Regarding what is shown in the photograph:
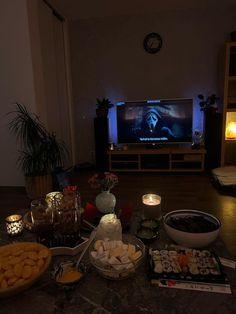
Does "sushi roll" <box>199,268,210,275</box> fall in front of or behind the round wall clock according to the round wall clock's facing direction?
in front

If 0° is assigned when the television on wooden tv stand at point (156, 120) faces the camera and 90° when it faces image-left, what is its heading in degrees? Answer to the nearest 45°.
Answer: approximately 0°

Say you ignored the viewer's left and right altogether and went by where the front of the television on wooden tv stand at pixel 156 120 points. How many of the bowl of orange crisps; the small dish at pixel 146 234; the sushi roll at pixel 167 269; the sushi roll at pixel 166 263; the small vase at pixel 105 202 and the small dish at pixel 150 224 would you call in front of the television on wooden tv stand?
6

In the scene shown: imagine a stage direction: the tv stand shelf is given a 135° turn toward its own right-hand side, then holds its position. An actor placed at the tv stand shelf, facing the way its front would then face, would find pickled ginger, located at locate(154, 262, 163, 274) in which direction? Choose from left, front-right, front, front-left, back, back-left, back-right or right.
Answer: back-left

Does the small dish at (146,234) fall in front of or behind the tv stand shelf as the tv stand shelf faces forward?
in front

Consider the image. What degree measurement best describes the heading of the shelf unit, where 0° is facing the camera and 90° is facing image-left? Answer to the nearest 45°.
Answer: approximately 0°

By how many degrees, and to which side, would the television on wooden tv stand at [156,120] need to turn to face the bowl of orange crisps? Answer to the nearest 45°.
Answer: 0° — it already faces it

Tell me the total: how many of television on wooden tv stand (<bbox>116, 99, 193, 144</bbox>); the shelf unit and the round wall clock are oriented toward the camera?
3

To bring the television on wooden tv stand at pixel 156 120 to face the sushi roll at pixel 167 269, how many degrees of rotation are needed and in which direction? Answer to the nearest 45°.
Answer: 0° — it already faces it
